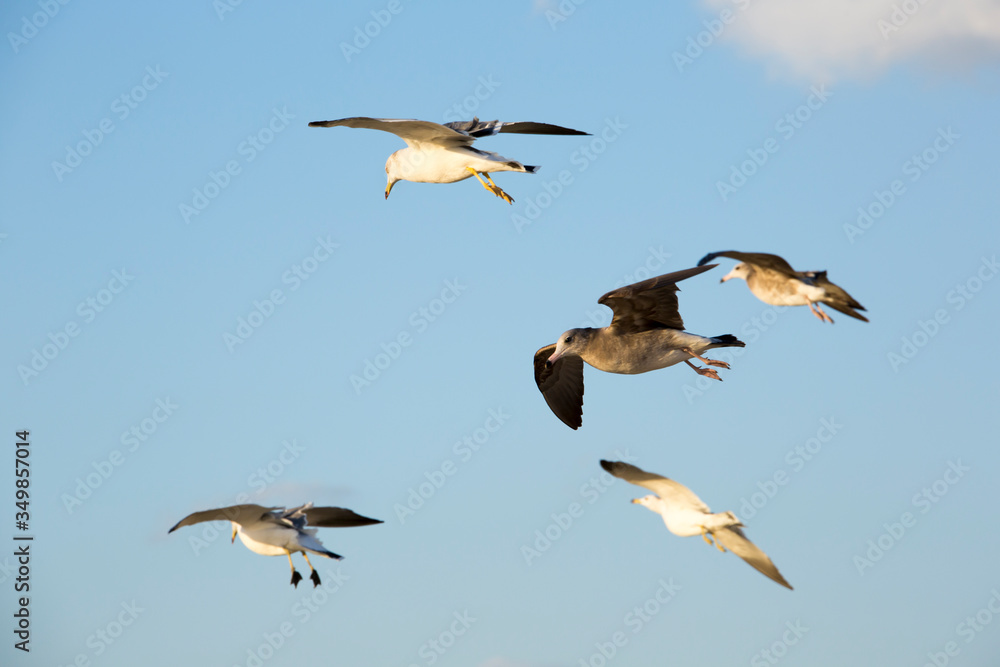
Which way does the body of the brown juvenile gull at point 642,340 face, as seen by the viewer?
to the viewer's left

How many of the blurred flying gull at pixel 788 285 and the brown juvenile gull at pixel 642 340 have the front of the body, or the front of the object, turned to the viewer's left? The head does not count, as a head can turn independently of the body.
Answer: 2

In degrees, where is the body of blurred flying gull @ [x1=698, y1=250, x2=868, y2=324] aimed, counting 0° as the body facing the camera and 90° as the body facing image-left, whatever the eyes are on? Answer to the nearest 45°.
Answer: approximately 90°

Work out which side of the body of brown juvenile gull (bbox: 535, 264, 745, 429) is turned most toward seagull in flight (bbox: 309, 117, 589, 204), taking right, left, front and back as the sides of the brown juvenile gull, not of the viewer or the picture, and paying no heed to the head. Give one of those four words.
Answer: front

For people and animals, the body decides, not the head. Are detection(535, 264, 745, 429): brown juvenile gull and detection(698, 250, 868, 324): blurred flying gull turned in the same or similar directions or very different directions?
same or similar directions
